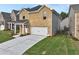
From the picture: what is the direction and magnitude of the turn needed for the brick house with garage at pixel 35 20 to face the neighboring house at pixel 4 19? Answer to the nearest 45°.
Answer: approximately 45° to its right

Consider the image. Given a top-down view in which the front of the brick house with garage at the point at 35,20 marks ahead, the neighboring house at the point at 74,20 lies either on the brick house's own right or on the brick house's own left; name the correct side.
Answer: on the brick house's own left

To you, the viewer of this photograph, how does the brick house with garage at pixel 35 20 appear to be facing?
facing the viewer and to the left of the viewer
